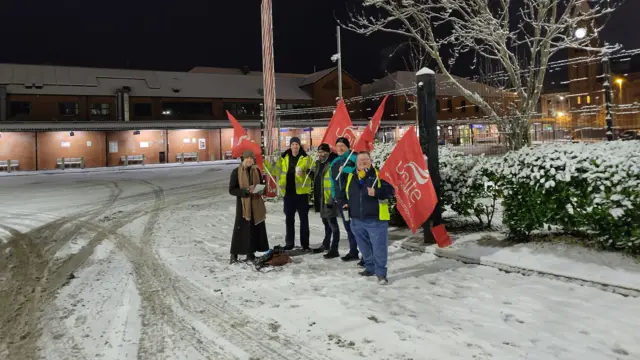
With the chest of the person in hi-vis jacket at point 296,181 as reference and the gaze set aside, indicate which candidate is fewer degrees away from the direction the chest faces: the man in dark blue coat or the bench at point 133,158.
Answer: the man in dark blue coat

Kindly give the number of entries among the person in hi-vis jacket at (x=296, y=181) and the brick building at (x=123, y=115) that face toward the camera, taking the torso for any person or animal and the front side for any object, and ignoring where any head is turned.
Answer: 2

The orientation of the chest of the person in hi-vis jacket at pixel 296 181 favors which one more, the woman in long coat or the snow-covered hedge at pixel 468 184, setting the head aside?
the woman in long coat

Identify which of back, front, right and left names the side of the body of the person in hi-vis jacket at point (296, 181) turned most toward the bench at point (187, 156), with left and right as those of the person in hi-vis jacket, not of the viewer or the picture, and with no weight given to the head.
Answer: back

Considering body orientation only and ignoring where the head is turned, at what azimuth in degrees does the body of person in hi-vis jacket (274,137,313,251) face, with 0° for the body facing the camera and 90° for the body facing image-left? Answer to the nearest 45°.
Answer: approximately 0°

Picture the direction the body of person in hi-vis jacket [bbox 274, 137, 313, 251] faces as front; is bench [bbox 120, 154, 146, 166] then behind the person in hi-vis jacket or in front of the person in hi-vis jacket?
behind
